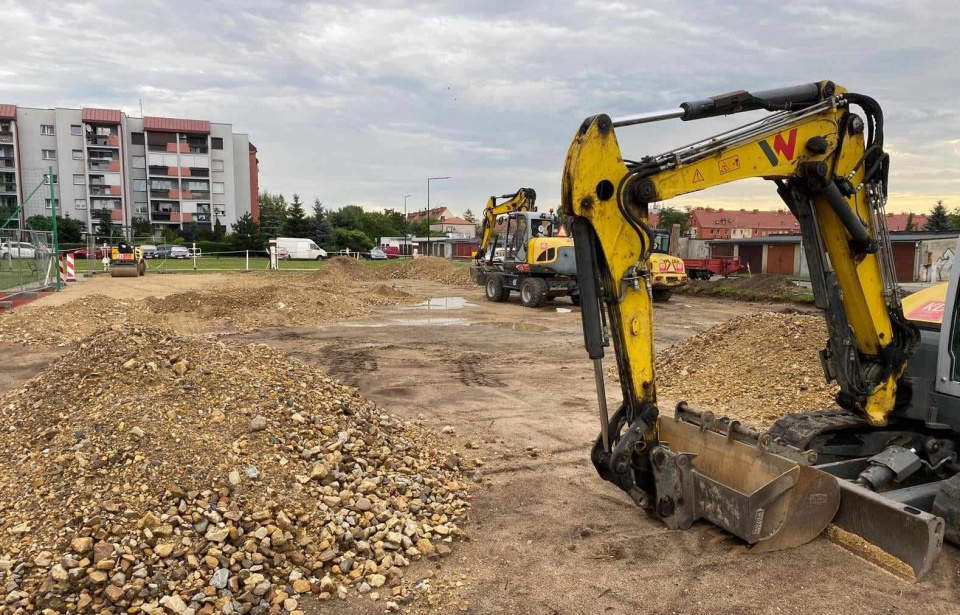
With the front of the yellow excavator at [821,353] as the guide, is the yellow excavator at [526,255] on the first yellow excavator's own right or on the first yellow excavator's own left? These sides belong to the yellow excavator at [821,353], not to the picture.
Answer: on the first yellow excavator's own right

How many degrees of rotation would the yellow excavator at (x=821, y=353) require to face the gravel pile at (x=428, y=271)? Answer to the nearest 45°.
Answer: approximately 90° to its right

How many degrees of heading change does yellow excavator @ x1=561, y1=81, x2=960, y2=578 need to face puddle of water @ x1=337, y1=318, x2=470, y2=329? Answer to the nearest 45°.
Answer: approximately 90° to its right

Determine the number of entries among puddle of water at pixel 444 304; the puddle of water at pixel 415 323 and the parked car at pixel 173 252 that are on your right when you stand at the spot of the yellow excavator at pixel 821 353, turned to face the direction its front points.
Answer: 3

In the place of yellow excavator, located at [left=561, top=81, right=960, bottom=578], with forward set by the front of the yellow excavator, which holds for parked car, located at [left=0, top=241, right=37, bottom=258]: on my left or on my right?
on my right

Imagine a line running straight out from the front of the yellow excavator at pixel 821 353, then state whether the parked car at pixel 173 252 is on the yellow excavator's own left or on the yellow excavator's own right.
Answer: on the yellow excavator's own right

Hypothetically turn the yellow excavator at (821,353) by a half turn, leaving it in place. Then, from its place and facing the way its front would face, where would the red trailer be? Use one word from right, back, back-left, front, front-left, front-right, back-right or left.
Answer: front-left

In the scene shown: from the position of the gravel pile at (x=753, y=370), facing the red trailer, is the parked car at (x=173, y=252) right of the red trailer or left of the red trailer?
left

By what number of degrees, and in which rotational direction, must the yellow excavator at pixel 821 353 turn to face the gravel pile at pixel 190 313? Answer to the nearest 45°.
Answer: approximately 90° to its right

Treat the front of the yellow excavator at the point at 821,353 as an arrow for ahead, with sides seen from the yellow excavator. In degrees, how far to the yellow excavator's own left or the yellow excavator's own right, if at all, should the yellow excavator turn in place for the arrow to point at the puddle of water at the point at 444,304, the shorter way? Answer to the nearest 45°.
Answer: approximately 90° to the yellow excavator's own right

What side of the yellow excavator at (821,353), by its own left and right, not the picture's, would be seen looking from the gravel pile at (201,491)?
front

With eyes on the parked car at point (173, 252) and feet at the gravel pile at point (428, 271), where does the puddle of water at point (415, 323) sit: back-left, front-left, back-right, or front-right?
back-left
